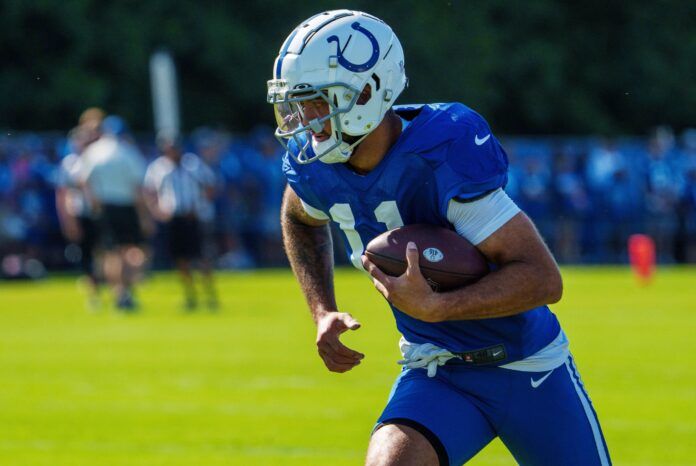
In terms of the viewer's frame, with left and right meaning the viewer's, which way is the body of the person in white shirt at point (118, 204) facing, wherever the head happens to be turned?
facing away from the viewer

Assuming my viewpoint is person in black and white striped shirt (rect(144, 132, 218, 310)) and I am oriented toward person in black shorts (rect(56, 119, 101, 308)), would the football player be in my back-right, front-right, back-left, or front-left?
back-left

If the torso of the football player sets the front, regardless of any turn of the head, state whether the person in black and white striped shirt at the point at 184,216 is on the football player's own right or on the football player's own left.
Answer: on the football player's own right

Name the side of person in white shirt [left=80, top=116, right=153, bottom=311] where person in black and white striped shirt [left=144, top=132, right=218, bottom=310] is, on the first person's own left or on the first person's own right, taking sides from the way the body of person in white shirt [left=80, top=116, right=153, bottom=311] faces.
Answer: on the first person's own right

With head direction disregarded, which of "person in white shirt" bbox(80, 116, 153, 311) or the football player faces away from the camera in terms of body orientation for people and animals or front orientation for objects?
the person in white shirt

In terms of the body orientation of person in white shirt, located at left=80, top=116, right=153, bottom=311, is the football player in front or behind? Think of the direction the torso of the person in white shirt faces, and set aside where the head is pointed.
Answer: behind

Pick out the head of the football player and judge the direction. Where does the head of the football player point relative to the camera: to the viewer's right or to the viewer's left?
to the viewer's left

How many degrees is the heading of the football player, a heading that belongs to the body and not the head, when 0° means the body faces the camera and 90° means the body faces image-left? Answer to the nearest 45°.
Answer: approximately 45°
